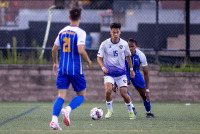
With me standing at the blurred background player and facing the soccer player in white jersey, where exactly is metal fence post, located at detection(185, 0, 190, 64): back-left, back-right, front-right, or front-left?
back-right

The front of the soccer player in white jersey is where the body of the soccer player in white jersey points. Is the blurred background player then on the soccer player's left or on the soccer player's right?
on the soccer player's left

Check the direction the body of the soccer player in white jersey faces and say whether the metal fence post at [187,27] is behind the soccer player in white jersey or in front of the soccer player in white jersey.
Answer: behind

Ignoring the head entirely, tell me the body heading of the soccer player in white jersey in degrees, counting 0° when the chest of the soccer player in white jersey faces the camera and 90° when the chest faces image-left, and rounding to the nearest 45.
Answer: approximately 0°

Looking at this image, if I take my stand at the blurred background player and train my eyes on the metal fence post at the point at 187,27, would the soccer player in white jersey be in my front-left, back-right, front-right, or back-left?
back-left
